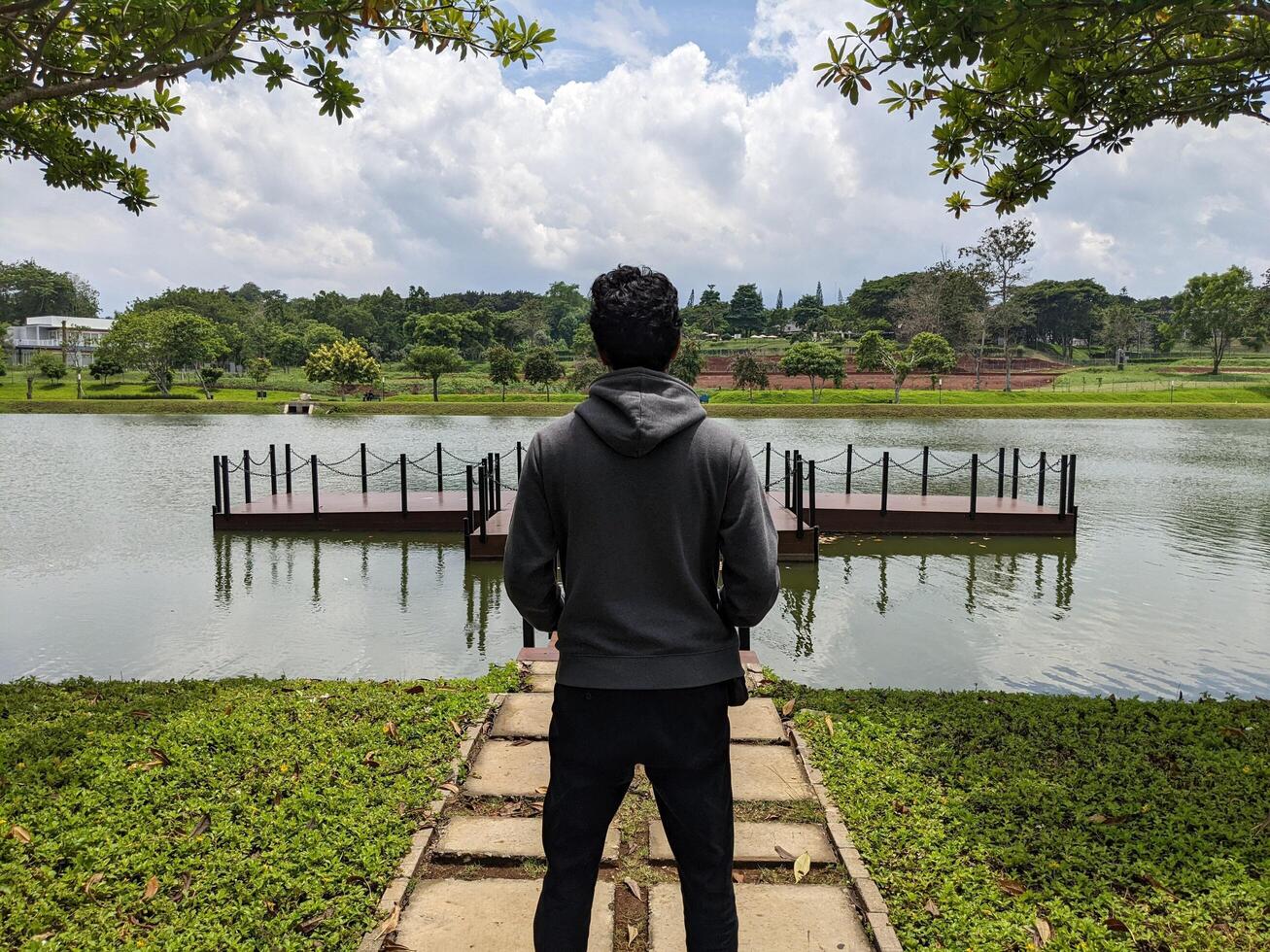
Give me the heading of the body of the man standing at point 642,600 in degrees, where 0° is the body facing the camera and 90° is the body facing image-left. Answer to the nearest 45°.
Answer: approximately 180°

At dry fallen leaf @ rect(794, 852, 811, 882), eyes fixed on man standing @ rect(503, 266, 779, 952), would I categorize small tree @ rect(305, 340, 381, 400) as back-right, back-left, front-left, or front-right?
back-right

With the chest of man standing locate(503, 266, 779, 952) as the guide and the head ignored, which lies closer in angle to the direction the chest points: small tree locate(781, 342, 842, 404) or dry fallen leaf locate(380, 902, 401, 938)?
the small tree

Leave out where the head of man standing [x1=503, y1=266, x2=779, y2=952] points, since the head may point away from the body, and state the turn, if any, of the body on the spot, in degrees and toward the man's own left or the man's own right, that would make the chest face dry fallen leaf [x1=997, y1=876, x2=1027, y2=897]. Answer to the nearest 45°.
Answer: approximately 45° to the man's own right

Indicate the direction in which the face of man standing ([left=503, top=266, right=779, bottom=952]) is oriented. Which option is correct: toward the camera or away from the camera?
away from the camera

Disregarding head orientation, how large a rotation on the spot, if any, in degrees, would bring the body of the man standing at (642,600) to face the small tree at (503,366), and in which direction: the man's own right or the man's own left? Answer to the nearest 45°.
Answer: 0° — they already face it

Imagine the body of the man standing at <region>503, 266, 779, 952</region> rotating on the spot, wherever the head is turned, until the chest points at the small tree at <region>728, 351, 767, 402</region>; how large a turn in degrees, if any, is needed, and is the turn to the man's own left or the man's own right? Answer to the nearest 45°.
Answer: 0° — they already face it
